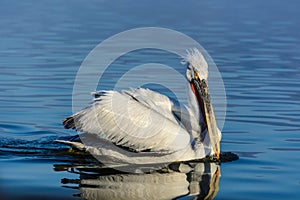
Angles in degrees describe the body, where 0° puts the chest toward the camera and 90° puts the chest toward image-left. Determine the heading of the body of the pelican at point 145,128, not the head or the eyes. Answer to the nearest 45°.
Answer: approximately 270°
